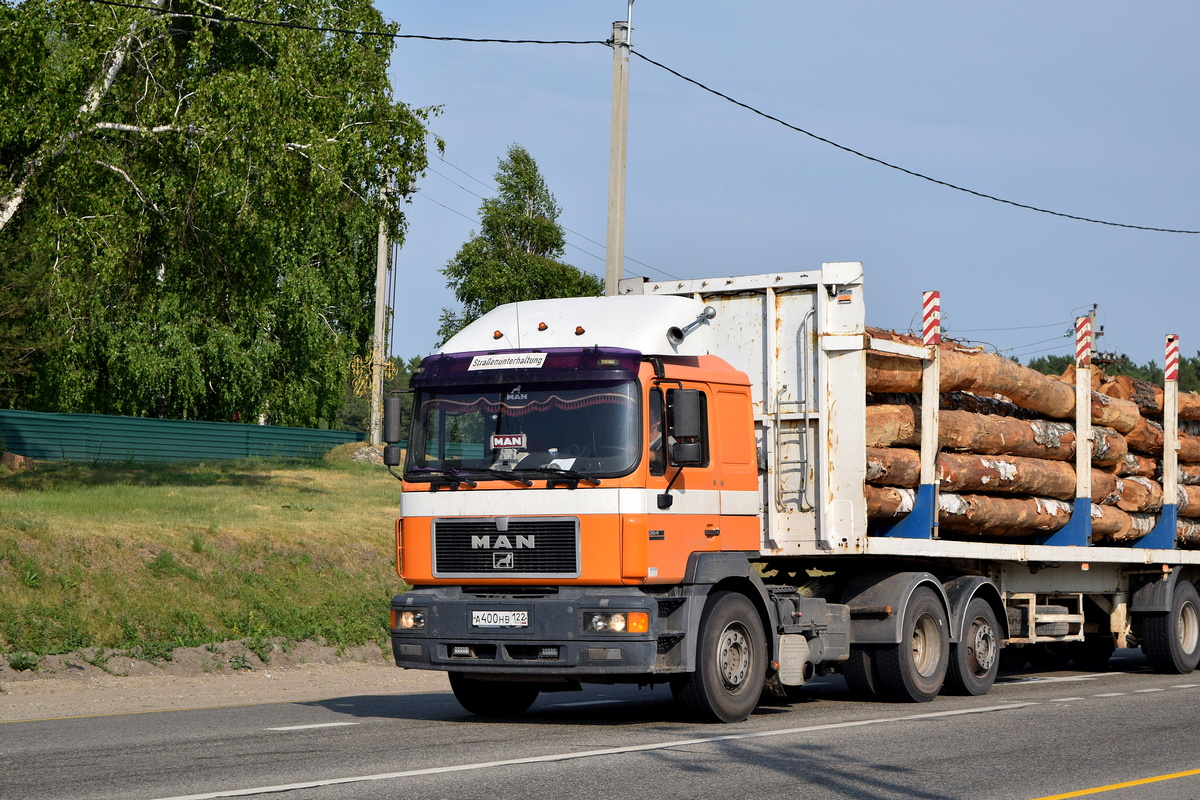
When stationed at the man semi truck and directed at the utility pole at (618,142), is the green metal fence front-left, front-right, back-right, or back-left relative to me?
front-left

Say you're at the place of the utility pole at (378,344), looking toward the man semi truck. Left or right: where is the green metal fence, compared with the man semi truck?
right

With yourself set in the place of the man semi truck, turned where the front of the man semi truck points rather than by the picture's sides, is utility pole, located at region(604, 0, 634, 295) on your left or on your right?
on your right

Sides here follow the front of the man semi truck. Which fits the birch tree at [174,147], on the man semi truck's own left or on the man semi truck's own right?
on the man semi truck's own right

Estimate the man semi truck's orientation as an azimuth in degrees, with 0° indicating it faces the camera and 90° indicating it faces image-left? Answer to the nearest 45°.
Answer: approximately 45°

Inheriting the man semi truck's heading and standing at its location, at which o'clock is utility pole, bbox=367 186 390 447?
The utility pole is roughly at 4 o'clock from the man semi truck.

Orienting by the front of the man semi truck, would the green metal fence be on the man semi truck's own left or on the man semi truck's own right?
on the man semi truck's own right
